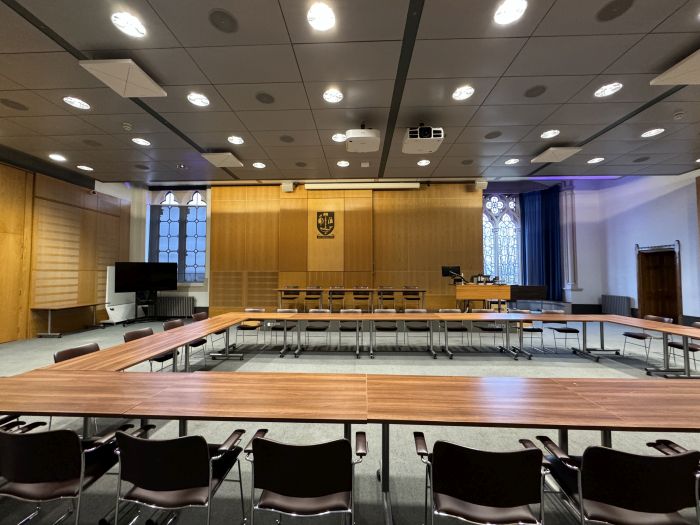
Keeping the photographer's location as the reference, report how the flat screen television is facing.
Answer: facing the viewer

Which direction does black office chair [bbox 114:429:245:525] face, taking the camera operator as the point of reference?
facing away from the viewer and to the right of the viewer

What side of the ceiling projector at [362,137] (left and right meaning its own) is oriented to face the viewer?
back

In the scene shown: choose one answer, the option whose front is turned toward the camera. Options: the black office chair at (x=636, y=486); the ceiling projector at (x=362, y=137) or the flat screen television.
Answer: the flat screen television

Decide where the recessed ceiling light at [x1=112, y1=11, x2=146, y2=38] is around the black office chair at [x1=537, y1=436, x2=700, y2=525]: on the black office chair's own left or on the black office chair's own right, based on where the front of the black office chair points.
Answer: on the black office chair's own left

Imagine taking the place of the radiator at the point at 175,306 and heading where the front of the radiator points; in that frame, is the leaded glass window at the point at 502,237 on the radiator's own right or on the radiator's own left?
on the radiator's own left

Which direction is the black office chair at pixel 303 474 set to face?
away from the camera

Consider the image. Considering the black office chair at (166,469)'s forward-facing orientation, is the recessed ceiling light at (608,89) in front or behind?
in front

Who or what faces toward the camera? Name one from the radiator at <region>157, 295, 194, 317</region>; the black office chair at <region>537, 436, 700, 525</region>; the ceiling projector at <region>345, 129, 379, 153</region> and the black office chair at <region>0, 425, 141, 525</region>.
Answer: the radiator

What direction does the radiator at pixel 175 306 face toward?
toward the camera

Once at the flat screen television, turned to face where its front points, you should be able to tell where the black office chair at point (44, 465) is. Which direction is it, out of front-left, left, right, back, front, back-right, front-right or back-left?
front

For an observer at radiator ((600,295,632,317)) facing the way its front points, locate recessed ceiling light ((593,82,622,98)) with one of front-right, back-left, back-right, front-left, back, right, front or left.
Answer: front

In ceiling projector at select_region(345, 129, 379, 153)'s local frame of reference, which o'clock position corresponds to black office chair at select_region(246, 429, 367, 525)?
The black office chair is roughly at 6 o'clock from the ceiling projector.

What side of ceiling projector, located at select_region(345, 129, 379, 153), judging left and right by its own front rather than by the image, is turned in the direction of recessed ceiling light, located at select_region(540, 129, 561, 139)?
right

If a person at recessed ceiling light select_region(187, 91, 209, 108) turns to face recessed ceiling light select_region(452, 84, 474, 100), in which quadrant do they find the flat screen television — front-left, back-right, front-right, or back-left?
back-left

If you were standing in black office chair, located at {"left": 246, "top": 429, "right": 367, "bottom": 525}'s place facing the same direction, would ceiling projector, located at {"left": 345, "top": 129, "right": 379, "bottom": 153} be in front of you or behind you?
in front

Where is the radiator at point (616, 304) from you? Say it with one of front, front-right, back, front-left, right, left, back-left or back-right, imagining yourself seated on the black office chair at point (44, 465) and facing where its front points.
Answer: front-right
